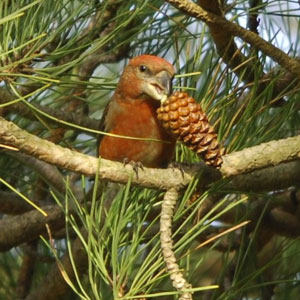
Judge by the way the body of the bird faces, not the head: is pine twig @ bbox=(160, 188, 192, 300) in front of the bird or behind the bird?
in front

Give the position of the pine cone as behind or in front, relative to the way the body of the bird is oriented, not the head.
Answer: in front

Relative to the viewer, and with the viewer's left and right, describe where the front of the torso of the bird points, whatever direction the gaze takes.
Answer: facing the viewer and to the right of the viewer
